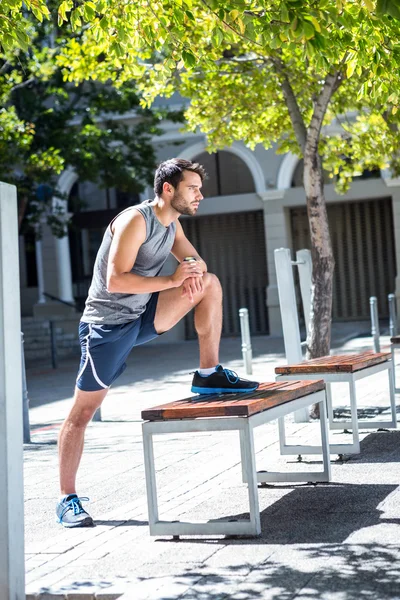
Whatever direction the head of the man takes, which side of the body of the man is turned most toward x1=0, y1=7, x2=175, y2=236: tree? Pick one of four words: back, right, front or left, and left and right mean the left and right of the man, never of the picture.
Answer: left

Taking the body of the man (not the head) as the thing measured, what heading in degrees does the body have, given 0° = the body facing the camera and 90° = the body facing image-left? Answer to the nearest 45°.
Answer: approximately 270°

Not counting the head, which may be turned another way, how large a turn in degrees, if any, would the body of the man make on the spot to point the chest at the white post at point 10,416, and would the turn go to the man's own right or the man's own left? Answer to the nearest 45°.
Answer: approximately 90° to the man's own right

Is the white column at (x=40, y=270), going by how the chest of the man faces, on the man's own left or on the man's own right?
on the man's own left
